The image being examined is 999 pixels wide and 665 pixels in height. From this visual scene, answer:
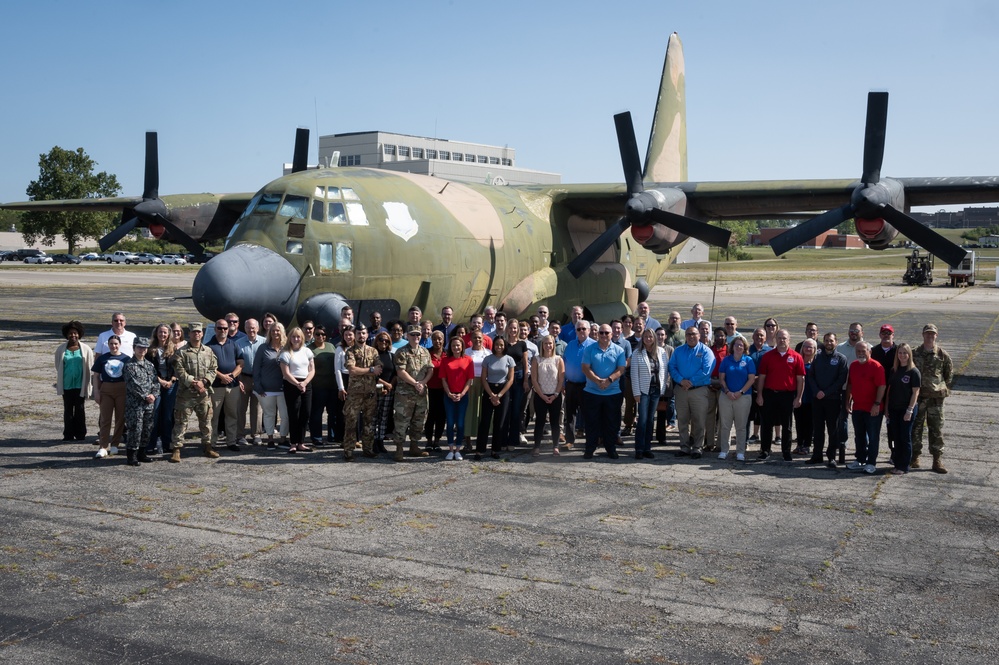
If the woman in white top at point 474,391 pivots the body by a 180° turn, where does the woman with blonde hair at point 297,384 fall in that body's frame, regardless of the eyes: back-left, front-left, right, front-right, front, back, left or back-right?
left

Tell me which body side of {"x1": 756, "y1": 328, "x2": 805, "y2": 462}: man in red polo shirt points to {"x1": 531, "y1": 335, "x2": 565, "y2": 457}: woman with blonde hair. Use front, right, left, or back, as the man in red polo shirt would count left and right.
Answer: right

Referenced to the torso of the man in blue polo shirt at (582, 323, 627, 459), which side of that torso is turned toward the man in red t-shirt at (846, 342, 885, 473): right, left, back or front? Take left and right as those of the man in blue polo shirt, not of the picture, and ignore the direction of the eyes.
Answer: left

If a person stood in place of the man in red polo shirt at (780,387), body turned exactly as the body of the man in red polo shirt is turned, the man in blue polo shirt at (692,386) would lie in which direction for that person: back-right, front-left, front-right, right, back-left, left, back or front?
right

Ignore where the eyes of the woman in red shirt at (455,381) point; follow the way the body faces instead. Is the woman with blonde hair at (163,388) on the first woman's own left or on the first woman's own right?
on the first woman's own right

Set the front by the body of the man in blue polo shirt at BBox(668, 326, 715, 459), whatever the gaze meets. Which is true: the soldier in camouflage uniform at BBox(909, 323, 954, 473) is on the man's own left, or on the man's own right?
on the man's own left

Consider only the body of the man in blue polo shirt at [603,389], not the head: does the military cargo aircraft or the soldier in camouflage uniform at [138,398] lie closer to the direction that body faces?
the soldier in camouflage uniform

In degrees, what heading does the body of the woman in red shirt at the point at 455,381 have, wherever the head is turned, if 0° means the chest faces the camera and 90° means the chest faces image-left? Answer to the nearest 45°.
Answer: approximately 0°

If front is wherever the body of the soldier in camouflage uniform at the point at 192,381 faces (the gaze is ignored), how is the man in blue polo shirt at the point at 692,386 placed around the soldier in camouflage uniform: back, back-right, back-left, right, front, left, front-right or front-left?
left

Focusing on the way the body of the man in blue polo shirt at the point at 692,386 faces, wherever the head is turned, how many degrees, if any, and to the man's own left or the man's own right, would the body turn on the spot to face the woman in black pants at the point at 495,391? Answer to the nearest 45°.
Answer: approximately 90° to the man's own right

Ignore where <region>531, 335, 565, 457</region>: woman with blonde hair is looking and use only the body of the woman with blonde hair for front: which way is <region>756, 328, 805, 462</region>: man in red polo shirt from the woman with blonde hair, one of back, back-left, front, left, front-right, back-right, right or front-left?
left
